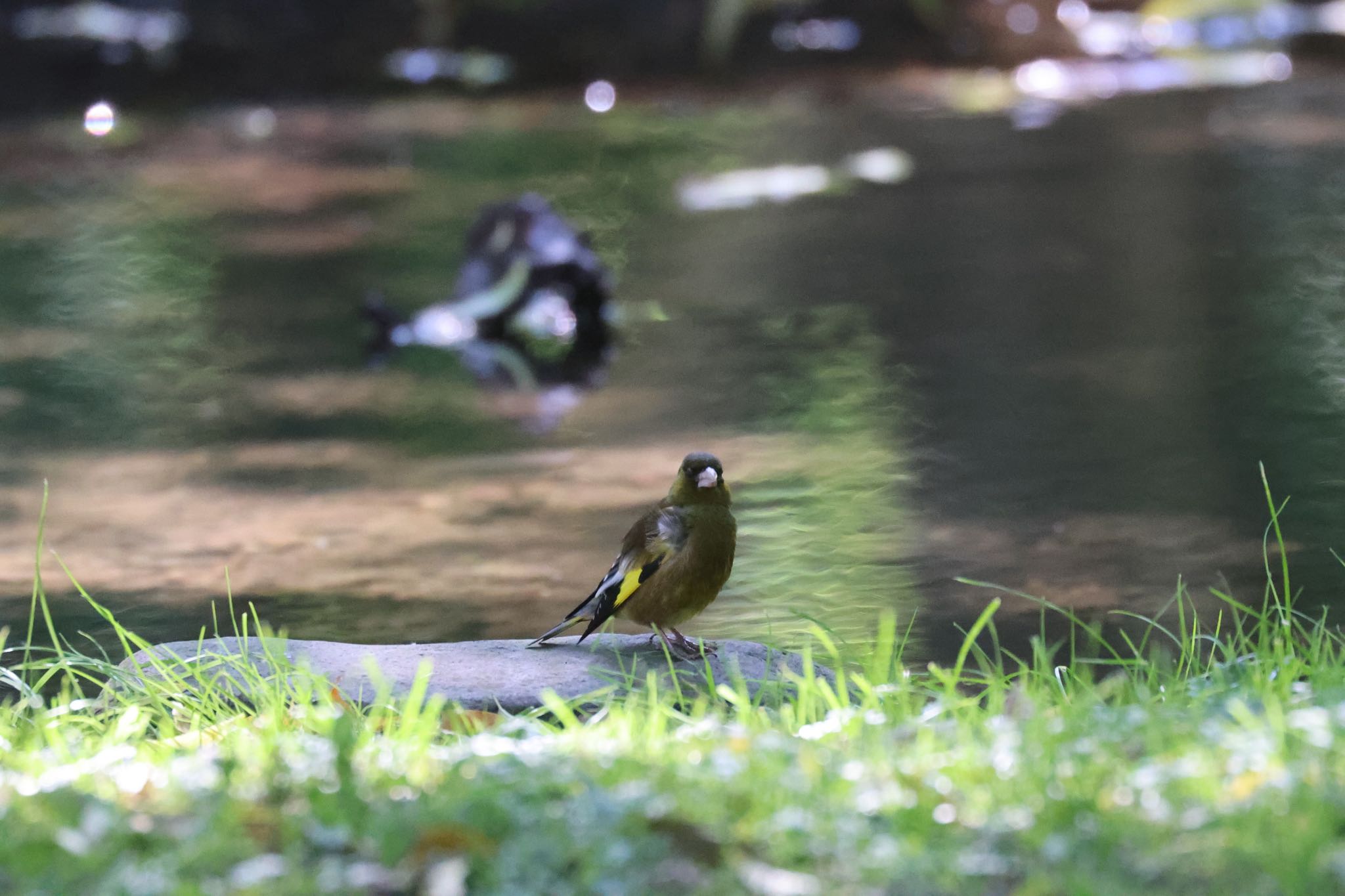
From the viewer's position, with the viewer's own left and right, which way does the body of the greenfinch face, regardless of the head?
facing the viewer and to the right of the viewer
